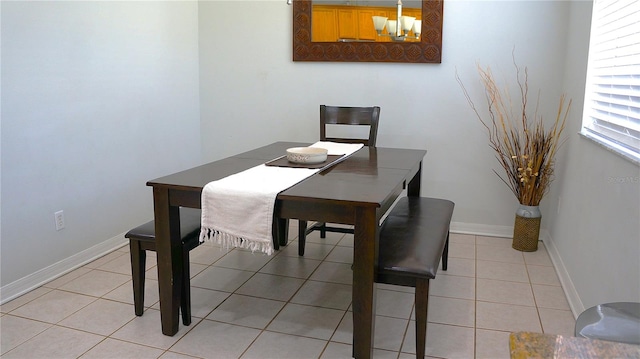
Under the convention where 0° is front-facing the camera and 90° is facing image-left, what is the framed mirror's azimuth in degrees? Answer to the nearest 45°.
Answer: approximately 0°

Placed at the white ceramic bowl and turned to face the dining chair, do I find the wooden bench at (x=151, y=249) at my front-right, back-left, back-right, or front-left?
back-left

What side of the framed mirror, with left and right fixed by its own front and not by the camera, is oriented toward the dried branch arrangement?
left

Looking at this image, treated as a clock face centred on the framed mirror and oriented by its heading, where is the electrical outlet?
The electrical outlet is roughly at 2 o'clock from the framed mirror.

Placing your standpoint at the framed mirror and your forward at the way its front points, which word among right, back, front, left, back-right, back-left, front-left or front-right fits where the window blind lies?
front-left

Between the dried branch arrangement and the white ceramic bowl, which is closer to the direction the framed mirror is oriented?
the white ceramic bowl

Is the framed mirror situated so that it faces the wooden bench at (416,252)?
yes

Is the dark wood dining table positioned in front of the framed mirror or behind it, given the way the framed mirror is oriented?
in front
